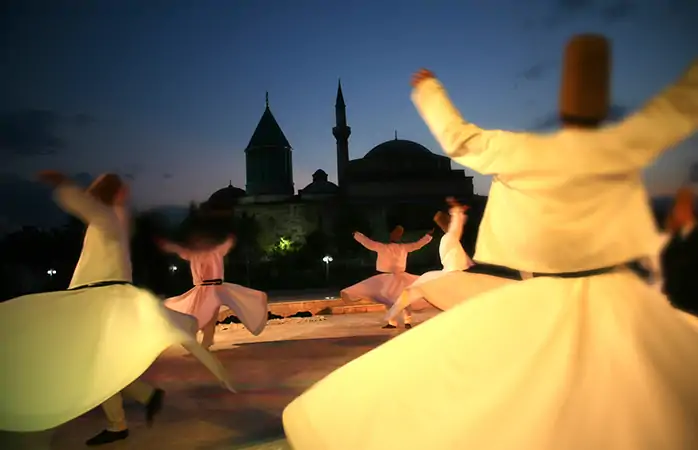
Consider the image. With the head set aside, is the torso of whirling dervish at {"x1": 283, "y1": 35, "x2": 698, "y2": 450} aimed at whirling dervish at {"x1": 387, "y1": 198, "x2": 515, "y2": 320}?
yes

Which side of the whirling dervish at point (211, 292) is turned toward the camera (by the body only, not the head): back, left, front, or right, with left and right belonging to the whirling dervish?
back

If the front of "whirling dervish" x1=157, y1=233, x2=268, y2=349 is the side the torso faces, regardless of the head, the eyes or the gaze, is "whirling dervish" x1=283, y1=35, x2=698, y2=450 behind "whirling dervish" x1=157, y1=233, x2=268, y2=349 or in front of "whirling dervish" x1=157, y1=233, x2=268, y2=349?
behind

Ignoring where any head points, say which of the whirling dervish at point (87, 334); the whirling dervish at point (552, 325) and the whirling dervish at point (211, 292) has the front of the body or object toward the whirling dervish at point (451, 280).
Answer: the whirling dervish at point (552, 325)

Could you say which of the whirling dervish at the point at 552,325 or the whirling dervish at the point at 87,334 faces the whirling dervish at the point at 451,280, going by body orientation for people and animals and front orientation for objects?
the whirling dervish at the point at 552,325

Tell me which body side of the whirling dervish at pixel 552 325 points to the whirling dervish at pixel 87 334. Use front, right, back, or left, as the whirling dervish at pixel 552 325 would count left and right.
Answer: left

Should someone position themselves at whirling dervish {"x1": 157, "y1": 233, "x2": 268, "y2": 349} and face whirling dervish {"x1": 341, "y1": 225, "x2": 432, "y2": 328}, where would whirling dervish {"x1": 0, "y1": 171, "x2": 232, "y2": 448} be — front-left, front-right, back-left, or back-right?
back-right

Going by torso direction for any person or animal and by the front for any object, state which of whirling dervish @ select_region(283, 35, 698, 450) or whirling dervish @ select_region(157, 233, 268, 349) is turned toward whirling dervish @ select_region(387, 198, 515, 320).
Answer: whirling dervish @ select_region(283, 35, 698, 450)

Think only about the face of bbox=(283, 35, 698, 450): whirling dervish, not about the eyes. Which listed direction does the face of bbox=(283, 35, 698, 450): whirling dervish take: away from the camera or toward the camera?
away from the camera

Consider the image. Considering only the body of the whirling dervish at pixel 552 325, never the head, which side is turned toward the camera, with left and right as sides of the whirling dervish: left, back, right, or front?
back
